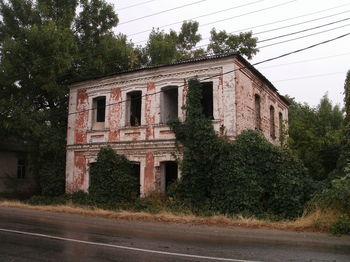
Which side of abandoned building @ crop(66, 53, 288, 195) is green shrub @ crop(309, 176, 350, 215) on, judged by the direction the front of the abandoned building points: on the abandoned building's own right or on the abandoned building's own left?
on the abandoned building's own left

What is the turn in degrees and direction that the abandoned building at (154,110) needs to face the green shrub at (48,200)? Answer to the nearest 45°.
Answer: approximately 45° to its right

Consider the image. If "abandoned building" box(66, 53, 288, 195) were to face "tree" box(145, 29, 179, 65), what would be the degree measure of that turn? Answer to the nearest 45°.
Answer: approximately 135° to its right

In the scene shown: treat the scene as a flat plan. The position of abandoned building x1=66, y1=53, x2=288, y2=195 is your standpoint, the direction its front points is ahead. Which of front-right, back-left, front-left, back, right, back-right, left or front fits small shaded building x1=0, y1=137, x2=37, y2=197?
right

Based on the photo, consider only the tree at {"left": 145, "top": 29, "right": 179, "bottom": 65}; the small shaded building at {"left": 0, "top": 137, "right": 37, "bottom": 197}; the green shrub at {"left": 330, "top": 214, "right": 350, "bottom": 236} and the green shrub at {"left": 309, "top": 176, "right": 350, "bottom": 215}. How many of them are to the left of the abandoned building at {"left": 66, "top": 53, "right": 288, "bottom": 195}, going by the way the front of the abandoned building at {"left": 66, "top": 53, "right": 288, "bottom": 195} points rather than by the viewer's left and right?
2

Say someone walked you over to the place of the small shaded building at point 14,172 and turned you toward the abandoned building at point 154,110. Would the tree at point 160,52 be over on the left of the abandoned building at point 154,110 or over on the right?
left

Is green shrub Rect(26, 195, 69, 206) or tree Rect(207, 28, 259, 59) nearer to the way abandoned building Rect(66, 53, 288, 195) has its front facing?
the green shrub

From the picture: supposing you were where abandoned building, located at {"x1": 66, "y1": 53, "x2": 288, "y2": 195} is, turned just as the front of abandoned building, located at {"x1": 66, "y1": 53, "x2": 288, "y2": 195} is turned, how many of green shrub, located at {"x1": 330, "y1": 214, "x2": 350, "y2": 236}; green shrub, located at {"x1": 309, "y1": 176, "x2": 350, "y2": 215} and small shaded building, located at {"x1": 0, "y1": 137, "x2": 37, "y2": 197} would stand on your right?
1

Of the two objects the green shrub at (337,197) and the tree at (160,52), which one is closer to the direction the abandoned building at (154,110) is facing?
the green shrub

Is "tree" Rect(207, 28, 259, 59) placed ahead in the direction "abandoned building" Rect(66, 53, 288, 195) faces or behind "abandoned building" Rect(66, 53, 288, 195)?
behind

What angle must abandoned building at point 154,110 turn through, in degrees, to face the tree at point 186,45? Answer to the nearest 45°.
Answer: approximately 135° to its right

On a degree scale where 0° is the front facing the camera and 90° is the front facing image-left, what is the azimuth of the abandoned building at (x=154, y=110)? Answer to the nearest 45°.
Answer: approximately 45°
